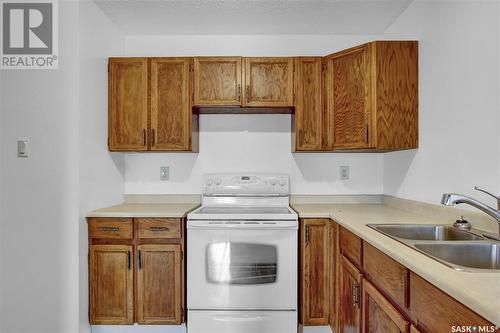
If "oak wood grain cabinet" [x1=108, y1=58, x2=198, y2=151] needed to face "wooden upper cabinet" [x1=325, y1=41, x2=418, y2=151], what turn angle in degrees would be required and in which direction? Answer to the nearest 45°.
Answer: approximately 45° to its left

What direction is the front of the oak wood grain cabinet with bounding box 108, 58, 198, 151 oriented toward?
toward the camera

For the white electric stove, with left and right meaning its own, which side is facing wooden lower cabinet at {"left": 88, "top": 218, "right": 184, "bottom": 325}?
right

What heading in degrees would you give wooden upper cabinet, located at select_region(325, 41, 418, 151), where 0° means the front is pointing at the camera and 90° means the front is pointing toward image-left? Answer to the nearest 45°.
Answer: approximately 45°

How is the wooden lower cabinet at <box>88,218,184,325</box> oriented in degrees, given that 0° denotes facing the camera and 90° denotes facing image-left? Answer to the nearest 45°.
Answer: approximately 0°

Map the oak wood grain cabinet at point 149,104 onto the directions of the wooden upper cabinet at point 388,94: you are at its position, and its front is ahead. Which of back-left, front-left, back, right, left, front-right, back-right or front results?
front-right

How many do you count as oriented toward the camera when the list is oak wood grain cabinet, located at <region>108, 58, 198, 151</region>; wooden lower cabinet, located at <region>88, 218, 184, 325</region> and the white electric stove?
3

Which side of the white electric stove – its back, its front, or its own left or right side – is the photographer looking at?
front
